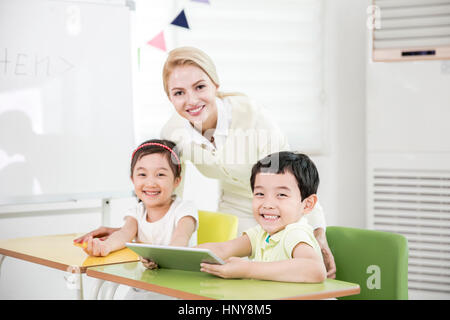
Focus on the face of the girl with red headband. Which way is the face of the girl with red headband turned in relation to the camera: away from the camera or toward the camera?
toward the camera

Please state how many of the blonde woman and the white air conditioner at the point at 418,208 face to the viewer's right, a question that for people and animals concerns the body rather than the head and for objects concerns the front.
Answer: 0

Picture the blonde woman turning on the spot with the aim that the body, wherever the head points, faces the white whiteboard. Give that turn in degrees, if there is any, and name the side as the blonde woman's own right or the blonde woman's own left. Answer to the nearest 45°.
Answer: approximately 90° to the blonde woman's own right

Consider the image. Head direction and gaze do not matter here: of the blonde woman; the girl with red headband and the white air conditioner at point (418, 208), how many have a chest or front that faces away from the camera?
0

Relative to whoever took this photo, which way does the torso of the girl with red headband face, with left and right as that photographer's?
facing the viewer and to the left of the viewer

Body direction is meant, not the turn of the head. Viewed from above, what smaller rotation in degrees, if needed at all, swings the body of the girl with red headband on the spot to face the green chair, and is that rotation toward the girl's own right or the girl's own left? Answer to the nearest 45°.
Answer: approximately 90° to the girl's own left

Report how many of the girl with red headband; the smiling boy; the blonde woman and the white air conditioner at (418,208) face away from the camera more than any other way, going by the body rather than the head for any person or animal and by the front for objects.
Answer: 0

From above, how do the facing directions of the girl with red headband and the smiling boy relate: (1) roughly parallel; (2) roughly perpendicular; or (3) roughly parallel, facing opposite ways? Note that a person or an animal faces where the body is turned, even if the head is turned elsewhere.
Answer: roughly parallel

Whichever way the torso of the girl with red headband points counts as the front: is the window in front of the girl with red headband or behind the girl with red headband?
behind

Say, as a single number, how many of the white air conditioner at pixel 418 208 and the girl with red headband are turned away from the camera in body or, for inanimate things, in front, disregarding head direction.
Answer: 0

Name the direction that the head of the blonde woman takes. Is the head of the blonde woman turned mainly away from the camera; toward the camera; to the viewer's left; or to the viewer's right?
toward the camera

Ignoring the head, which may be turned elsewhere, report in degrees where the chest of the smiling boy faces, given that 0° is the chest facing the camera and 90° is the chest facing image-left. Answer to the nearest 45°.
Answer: approximately 45°

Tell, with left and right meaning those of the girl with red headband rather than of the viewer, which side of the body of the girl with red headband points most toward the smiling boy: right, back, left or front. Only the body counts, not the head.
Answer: left

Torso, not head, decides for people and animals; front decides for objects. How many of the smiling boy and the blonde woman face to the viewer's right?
0

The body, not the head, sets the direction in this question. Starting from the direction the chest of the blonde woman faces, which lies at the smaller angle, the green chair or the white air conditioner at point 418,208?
the green chair

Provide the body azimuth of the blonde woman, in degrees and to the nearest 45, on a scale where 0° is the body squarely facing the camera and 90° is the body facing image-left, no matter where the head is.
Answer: approximately 45°

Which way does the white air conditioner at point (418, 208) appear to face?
toward the camera

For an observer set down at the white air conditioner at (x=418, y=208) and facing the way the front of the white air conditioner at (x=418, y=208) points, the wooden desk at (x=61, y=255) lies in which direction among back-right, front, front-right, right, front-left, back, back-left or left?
front-right
